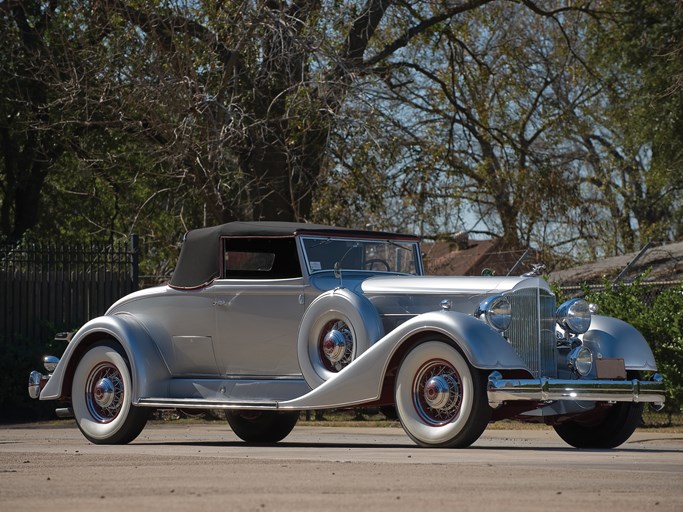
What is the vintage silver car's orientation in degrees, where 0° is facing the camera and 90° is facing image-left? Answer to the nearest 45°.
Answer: approximately 315°

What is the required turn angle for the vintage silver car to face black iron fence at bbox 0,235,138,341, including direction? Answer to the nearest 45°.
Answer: approximately 180°
